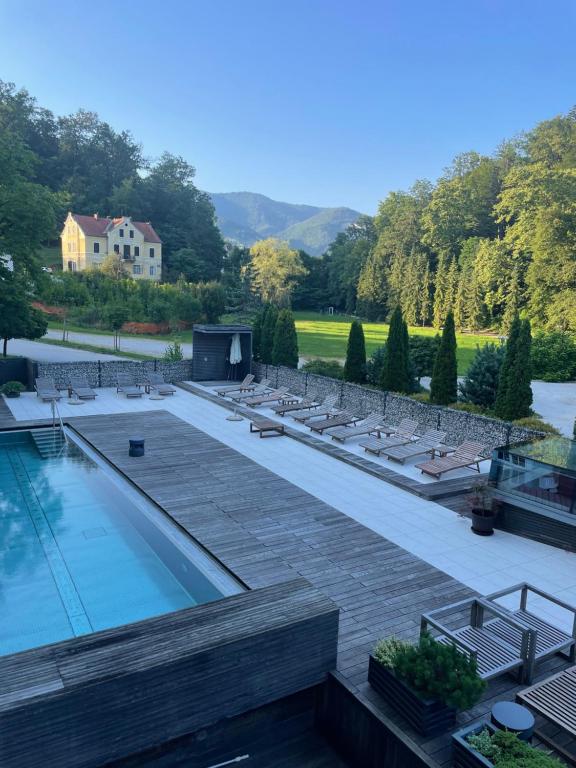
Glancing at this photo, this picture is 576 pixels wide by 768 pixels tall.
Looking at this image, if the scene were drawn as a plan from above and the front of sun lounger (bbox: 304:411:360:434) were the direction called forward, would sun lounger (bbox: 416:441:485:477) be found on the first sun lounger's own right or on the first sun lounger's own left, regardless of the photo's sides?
on the first sun lounger's own left

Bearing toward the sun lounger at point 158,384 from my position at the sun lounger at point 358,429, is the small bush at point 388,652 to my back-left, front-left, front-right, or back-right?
back-left

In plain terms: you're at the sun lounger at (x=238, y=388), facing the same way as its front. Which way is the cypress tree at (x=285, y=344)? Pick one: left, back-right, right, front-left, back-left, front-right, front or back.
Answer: back

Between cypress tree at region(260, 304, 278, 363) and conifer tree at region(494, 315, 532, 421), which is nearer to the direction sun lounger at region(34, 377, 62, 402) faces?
the conifer tree

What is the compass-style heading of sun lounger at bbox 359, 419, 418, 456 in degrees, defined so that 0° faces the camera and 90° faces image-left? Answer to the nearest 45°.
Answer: approximately 45°

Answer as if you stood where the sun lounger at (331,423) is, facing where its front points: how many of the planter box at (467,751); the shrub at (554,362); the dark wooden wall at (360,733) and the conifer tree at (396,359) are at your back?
2

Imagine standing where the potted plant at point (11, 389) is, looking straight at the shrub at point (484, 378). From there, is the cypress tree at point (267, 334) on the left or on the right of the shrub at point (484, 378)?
left

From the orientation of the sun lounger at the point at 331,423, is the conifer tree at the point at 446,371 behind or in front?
behind

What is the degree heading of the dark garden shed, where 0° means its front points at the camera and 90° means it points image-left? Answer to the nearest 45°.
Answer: approximately 0°

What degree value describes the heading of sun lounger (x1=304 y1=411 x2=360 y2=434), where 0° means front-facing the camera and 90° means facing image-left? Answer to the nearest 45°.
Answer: approximately 45°

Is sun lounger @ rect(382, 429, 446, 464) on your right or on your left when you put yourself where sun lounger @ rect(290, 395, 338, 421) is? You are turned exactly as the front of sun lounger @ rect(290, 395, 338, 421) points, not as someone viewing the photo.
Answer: on your left

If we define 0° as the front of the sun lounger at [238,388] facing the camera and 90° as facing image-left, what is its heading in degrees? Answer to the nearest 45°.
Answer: approximately 45°
